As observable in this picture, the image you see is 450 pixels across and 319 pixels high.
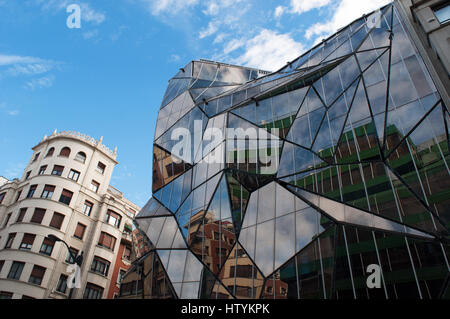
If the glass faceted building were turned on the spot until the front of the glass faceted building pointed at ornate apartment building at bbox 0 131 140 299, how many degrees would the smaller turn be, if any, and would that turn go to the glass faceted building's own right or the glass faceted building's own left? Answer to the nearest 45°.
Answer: approximately 90° to the glass faceted building's own right

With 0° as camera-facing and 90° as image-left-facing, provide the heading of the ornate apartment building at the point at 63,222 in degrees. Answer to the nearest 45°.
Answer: approximately 0°
